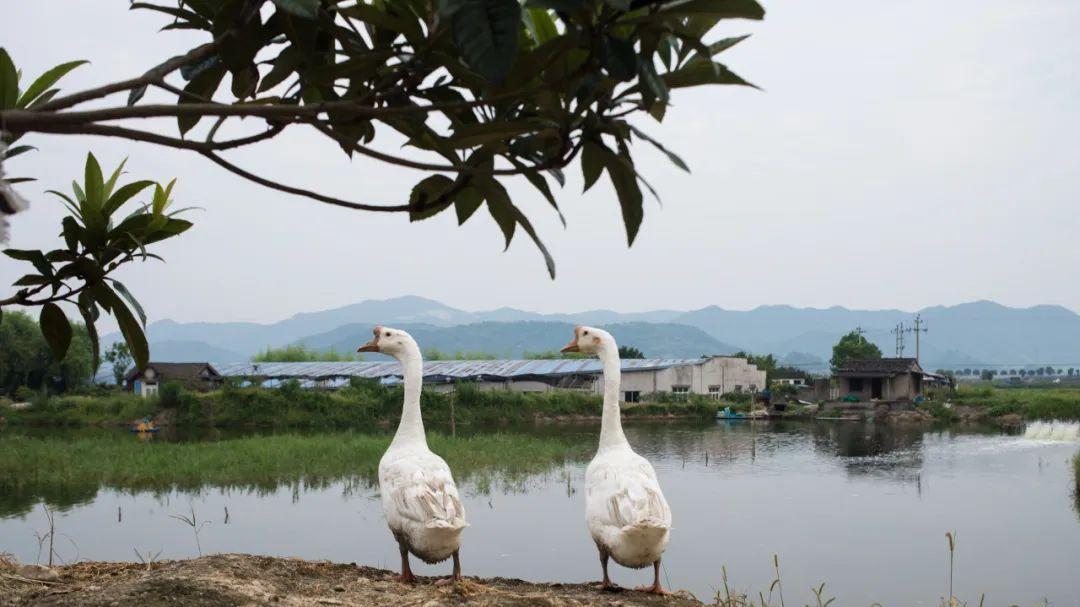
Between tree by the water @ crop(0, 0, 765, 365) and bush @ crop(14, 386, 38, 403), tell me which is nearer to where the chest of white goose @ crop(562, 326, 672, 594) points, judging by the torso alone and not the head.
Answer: the bush

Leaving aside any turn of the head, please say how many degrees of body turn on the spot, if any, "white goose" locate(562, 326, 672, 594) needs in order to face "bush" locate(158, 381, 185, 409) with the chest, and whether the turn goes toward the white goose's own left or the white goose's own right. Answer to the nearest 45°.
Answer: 0° — it already faces it

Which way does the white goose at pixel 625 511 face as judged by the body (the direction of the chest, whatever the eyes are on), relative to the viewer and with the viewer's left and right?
facing away from the viewer and to the left of the viewer

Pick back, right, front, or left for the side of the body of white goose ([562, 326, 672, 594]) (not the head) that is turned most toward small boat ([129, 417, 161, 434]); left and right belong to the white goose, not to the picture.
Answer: front

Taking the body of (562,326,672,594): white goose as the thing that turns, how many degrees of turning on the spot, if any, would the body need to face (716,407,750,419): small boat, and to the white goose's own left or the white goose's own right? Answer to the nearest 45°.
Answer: approximately 45° to the white goose's own right

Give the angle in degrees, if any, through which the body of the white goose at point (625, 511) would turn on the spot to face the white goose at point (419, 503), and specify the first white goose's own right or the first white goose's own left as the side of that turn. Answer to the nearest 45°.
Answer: approximately 45° to the first white goose's own left

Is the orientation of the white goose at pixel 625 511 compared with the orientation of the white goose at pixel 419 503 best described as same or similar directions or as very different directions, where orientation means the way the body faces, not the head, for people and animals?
same or similar directions

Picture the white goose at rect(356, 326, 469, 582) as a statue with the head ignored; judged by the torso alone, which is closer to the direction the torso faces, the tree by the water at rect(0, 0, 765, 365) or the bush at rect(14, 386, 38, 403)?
the bush

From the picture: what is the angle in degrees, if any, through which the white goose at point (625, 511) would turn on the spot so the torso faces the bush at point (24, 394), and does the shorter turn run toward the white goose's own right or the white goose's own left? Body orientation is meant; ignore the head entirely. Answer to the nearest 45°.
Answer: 0° — it already faces it

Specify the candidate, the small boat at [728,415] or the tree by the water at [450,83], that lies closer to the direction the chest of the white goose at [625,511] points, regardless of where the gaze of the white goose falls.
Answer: the small boat

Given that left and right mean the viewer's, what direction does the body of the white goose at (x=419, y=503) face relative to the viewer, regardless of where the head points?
facing away from the viewer and to the left of the viewer

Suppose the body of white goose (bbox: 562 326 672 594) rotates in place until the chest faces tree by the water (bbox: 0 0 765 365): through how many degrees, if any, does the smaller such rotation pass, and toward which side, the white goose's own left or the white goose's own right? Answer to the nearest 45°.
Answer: approximately 135° to the white goose's own left

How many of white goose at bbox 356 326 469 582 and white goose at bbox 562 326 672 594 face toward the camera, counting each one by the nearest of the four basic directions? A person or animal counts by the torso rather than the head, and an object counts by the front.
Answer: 0
